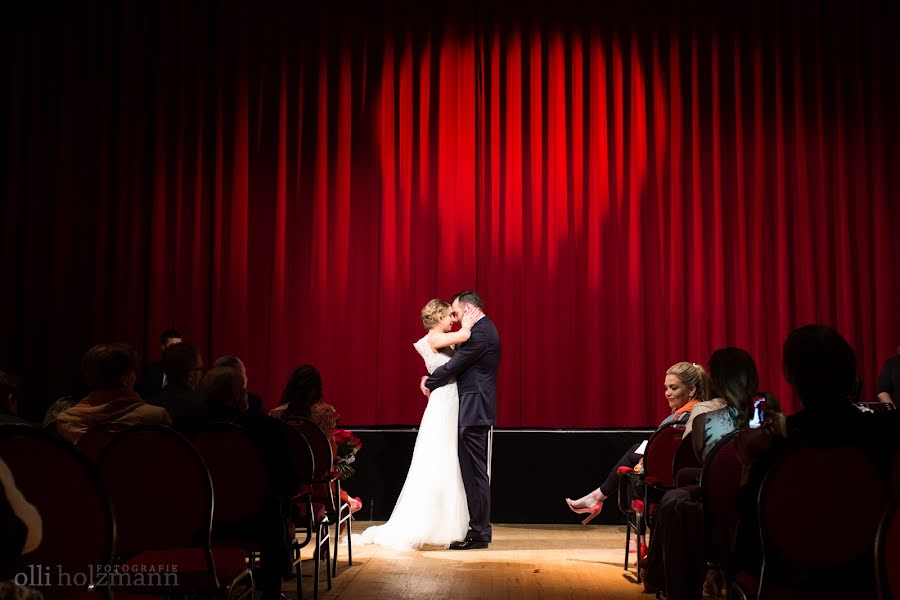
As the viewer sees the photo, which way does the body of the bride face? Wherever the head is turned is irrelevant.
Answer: to the viewer's right

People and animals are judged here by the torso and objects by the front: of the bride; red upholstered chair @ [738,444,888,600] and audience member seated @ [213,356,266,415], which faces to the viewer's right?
the bride

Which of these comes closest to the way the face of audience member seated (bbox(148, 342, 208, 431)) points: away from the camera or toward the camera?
away from the camera

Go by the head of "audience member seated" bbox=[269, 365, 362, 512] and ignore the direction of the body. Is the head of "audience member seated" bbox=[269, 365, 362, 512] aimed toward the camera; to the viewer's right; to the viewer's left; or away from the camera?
away from the camera

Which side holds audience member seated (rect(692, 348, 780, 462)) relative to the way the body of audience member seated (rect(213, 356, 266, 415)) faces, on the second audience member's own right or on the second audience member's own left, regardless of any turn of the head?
on the second audience member's own right

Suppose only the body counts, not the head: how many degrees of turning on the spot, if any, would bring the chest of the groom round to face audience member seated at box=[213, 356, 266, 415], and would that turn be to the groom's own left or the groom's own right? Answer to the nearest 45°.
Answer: approximately 45° to the groom's own left

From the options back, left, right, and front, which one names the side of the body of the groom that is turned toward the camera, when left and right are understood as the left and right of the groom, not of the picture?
left

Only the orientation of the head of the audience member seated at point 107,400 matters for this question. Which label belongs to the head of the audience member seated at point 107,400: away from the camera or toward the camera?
away from the camera

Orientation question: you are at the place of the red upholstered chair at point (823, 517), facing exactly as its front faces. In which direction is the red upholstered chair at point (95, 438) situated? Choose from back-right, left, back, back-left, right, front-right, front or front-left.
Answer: left

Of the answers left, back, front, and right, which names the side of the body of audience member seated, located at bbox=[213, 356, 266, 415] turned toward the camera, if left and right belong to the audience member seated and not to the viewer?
back

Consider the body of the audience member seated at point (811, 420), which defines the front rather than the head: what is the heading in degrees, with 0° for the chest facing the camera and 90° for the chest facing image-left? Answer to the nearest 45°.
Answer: approximately 180°

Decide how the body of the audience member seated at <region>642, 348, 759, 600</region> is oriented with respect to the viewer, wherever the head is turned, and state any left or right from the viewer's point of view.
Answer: facing away from the viewer and to the left of the viewer

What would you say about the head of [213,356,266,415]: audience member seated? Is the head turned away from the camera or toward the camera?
away from the camera

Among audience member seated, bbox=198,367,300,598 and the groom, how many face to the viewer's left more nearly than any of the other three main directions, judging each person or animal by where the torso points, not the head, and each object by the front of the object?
1

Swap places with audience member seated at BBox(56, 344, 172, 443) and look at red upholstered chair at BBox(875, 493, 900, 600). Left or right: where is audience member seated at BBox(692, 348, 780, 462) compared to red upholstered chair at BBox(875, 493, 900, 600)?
left

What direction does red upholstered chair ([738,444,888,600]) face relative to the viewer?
away from the camera
